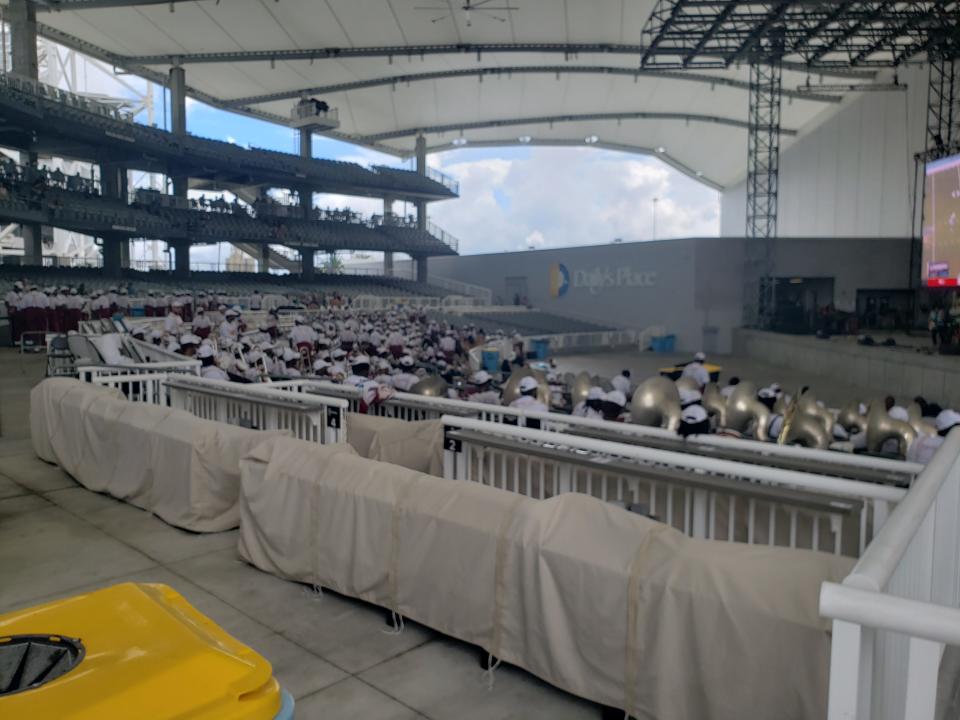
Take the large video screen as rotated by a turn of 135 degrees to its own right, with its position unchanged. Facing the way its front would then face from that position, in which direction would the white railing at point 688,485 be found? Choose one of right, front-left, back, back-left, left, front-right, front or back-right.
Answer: back

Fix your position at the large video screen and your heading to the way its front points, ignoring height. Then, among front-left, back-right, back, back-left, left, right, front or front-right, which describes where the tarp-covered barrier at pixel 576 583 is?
front-left

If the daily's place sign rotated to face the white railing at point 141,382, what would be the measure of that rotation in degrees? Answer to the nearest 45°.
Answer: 0° — it already faces it

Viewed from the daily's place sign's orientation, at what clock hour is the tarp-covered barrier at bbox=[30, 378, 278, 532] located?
The tarp-covered barrier is roughly at 12 o'clock from the daily's place sign.

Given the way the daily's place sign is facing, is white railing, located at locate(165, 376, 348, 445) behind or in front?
in front

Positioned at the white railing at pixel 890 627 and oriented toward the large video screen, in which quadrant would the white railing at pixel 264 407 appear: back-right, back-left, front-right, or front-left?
front-left

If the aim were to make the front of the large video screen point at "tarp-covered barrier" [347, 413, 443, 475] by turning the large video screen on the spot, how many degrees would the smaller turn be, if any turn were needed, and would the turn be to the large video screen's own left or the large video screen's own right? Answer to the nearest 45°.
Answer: approximately 45° to the large video screen's own left

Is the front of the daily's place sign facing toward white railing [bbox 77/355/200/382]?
yes

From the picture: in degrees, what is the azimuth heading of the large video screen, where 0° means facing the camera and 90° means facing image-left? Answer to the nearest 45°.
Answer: approximately 45°

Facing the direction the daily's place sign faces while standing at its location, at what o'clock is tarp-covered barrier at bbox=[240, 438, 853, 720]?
The tarp-covered barrier is roughly at 12 o'clock from the daily's place sign.

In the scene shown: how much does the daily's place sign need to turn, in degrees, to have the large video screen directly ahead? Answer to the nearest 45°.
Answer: approximately 45° to its left

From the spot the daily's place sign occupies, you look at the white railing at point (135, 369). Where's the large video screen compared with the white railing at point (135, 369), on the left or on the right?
left

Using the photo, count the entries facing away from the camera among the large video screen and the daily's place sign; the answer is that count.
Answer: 0

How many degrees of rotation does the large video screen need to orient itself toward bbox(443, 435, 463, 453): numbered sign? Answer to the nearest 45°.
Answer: approximately 45° to its left

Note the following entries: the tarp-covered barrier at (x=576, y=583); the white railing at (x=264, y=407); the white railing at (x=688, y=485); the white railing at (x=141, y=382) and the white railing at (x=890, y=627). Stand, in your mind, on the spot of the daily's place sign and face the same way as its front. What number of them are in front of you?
5

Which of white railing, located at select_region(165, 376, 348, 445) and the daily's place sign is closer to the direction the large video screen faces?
the white railing

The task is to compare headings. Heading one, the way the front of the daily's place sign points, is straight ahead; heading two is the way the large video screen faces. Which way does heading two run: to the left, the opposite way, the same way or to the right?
to the right

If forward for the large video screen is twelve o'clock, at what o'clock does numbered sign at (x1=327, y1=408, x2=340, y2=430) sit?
The numbered sign is roughly at 11 o'clock from the large video screen.

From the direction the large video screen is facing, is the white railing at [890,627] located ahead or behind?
ahead

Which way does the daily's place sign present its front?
toward the camera
